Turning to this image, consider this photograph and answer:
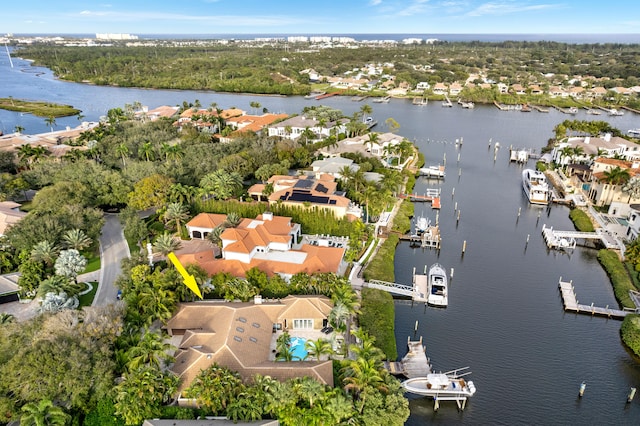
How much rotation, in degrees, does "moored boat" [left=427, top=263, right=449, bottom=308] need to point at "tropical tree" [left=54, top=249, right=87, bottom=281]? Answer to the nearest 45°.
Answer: approximately 90° to its left

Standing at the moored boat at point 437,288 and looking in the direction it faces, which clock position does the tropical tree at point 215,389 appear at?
The tropical tree is roughly at 7 o'clock from the moored boat.

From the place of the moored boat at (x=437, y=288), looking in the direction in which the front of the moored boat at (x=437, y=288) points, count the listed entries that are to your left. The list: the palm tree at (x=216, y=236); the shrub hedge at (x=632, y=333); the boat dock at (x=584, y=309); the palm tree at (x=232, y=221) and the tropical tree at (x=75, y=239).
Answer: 3

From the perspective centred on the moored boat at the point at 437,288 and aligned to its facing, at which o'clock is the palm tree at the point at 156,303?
The palm tree is roughly at 8 o'clock from the moored boat.

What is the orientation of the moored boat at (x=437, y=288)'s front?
away from the camera
